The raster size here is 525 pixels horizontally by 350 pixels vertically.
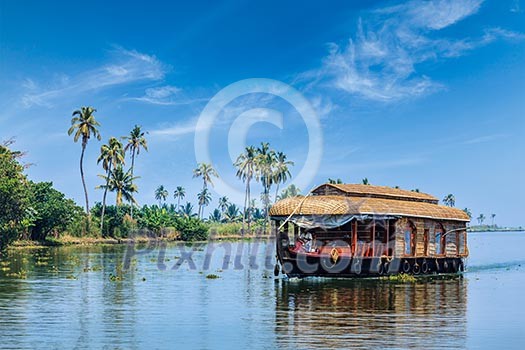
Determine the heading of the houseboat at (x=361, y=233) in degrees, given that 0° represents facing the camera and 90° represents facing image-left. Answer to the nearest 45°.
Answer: approximately 45°
